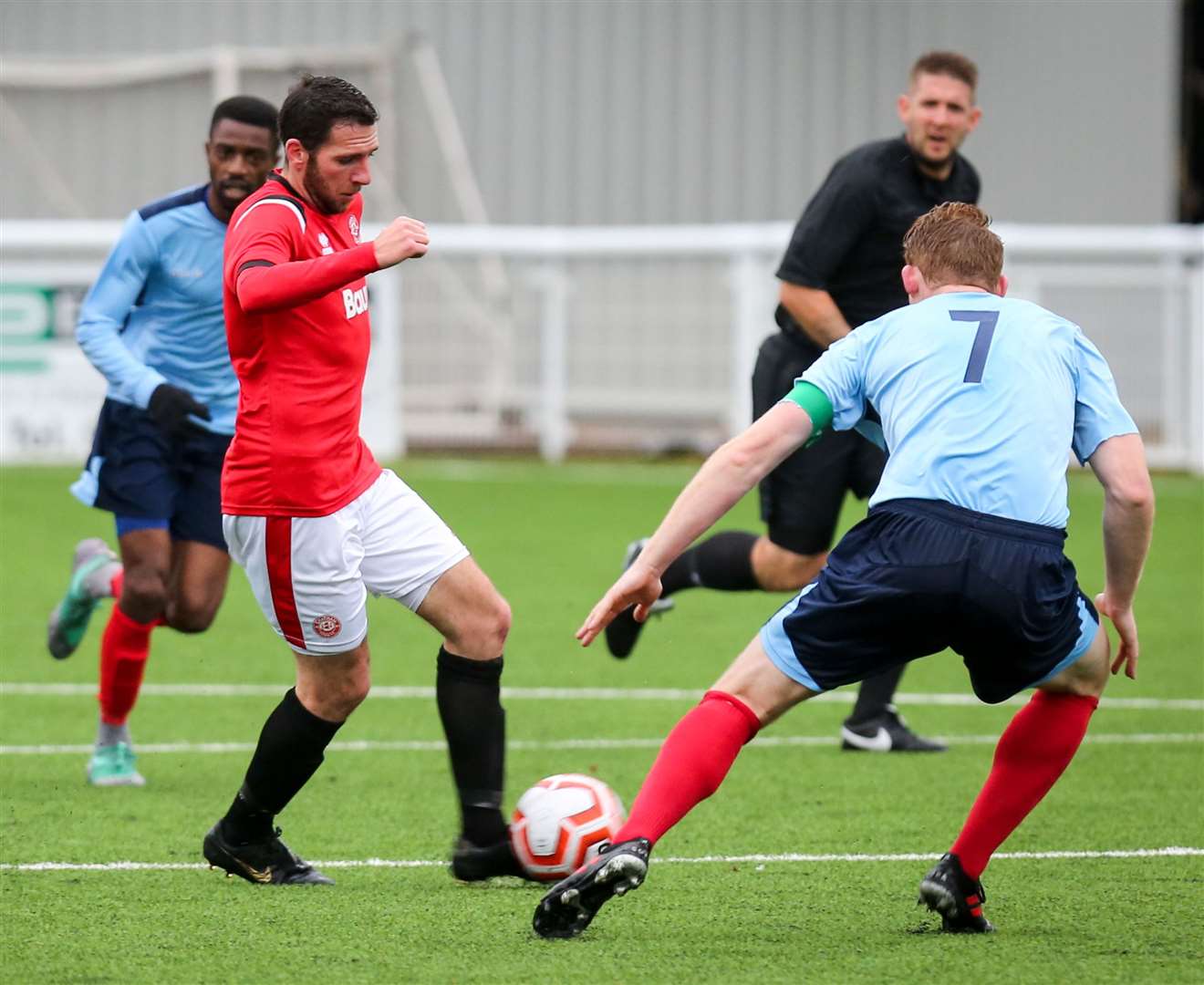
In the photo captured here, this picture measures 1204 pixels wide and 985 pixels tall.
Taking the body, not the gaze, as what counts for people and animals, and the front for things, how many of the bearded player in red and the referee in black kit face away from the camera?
0

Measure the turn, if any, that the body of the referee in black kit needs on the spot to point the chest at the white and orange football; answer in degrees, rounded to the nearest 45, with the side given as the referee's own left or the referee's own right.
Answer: approximately 45° to the referee's own right

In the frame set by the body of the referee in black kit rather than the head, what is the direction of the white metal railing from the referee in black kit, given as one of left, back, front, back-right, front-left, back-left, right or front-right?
back-left

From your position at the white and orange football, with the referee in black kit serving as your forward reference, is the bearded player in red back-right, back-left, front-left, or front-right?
back-left

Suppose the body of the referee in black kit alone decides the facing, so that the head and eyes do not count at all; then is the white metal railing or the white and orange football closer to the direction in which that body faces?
the white and orange football
